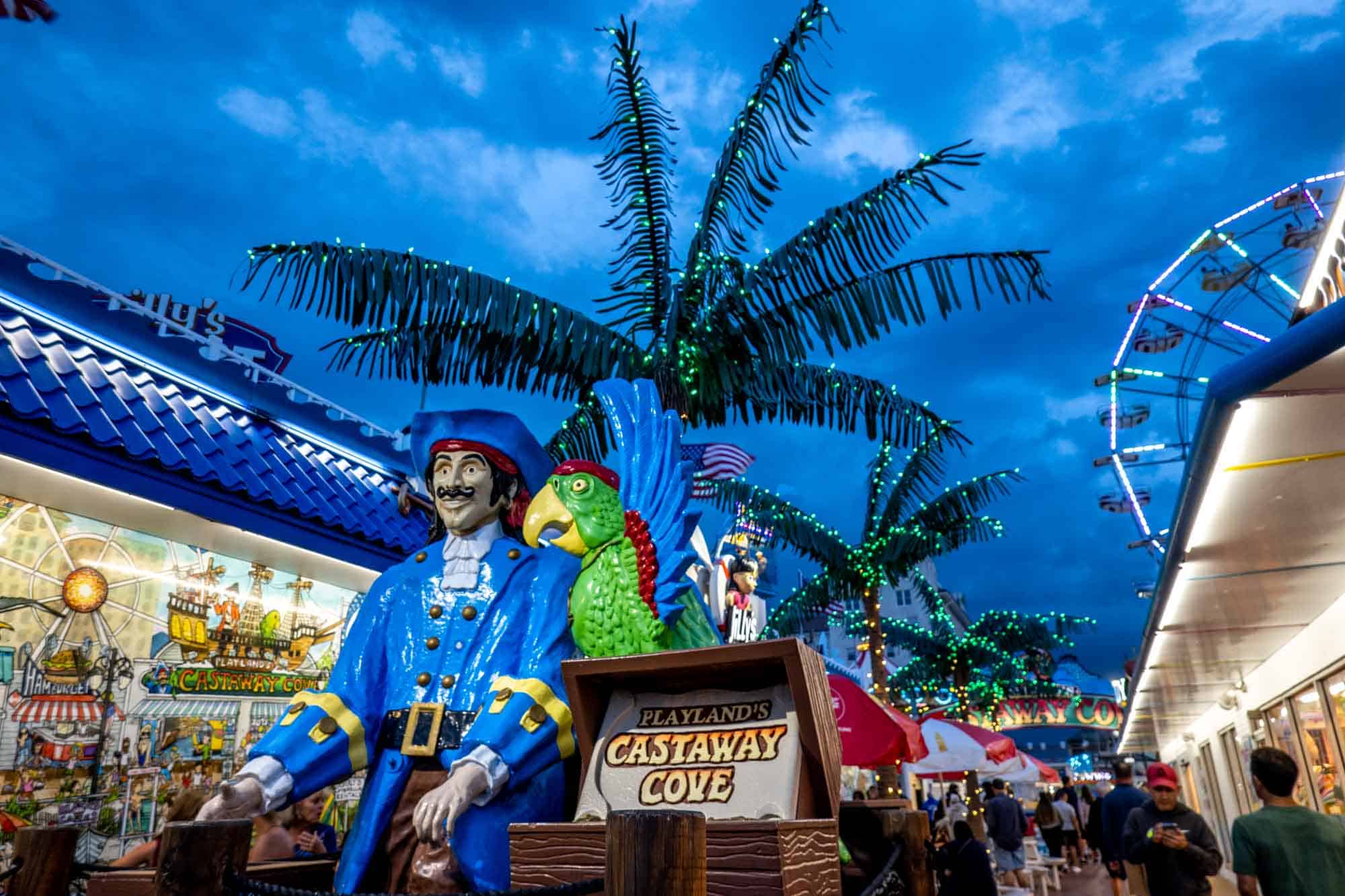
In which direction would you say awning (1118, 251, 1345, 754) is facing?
to the viewer's left

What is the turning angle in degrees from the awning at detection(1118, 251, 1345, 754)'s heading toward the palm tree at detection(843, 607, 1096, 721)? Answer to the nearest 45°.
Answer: approximately 90° to its right

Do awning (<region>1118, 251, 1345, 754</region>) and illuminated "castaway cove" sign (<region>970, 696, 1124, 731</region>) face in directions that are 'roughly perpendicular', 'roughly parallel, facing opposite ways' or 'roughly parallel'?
roughly perpendicular

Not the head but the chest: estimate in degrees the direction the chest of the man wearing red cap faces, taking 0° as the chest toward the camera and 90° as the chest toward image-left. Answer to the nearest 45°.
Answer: approximately 0°

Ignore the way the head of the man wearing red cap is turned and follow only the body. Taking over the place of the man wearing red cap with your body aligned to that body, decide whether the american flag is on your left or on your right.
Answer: on your right

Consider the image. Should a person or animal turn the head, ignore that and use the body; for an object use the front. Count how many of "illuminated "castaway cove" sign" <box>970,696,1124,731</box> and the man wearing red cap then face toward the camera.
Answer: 2

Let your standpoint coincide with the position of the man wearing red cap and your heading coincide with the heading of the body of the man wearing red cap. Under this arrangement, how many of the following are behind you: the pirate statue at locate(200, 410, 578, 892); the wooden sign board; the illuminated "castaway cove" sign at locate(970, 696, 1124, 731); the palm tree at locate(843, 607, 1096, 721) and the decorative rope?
2

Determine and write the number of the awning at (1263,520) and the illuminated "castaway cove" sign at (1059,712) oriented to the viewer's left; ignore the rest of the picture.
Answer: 1

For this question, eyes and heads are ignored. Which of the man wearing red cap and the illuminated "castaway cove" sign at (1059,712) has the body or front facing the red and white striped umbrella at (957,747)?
the illuminated "castaway cove" sign
